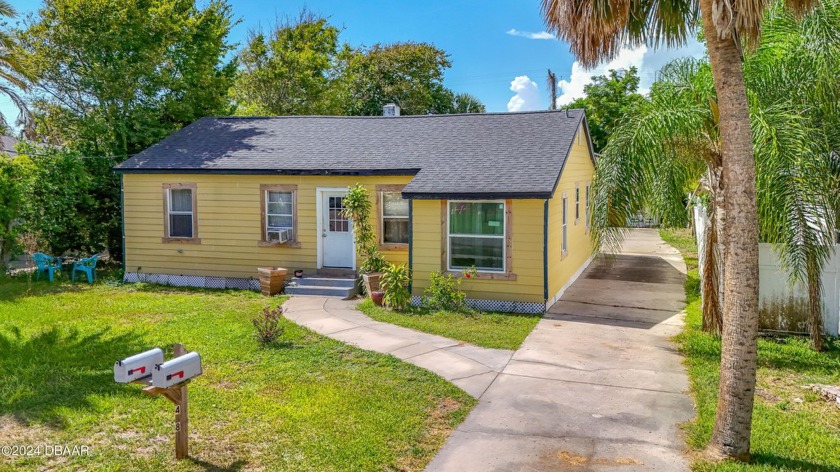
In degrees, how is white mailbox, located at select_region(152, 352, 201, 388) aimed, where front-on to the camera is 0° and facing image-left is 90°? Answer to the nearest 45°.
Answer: approximately 45°

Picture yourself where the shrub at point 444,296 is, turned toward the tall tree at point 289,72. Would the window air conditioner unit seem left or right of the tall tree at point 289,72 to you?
left

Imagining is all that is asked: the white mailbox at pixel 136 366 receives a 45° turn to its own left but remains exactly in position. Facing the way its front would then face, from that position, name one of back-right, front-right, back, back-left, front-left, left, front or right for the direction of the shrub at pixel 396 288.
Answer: back-left

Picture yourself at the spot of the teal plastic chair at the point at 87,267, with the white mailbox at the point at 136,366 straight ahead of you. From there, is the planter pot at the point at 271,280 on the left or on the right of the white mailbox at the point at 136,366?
left

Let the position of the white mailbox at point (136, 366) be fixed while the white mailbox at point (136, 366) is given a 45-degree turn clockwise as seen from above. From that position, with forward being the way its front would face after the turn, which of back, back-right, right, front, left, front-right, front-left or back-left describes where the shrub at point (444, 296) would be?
back-right

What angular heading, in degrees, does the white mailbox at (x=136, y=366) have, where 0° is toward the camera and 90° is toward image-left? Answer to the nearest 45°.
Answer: approximately 45°

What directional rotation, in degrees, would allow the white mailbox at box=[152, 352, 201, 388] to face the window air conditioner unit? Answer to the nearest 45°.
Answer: approximately 135° to its right

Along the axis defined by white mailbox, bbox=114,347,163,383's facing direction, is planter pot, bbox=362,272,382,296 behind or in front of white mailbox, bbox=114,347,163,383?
behind

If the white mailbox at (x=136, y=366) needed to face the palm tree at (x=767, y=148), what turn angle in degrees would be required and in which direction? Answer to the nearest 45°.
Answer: approximately 135° to its left

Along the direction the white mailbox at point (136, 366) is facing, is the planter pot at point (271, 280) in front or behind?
behind

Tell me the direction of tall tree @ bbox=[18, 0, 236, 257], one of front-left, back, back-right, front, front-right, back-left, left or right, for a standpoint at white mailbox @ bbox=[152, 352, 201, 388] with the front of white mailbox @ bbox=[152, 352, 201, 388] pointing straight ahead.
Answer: back-right
